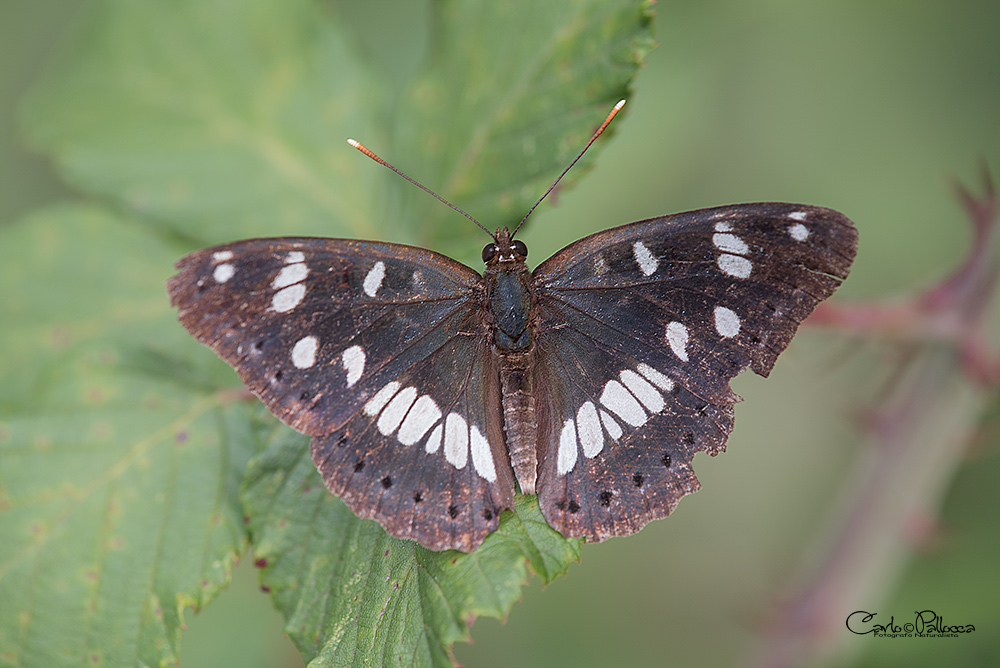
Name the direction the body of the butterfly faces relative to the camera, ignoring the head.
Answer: away from the camera

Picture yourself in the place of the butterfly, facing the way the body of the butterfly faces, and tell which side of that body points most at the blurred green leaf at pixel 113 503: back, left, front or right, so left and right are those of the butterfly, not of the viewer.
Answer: left
